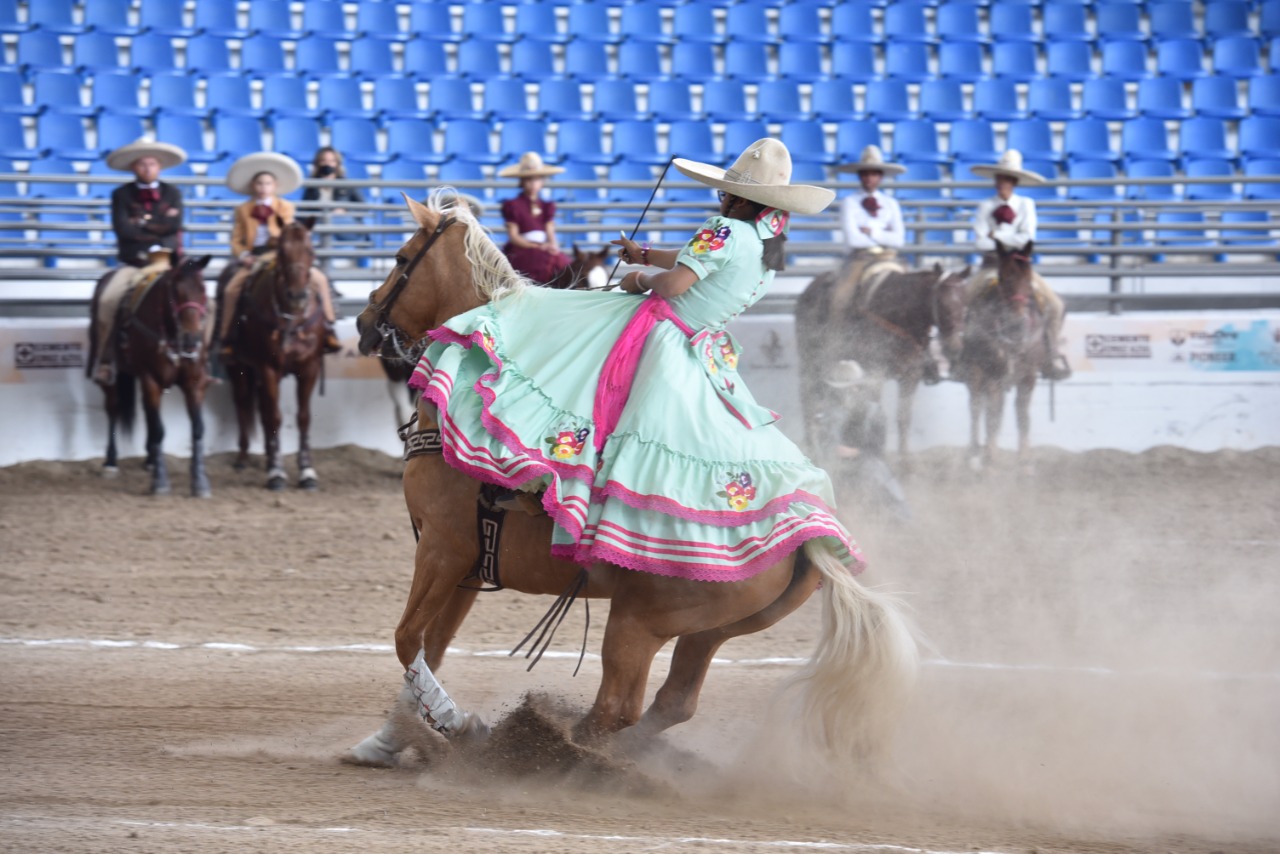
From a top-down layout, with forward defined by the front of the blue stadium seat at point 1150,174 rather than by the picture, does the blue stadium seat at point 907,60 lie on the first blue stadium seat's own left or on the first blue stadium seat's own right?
on the first blue stadium seat's own right

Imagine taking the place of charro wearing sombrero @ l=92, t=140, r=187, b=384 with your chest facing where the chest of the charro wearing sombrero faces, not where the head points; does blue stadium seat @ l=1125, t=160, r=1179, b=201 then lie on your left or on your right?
on your left

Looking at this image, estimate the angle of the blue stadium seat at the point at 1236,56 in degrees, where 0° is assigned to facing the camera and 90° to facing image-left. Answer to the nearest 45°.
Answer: approximately 0°

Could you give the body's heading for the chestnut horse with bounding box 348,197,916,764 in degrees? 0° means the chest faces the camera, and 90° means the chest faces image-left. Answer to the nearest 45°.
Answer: approximately 90°

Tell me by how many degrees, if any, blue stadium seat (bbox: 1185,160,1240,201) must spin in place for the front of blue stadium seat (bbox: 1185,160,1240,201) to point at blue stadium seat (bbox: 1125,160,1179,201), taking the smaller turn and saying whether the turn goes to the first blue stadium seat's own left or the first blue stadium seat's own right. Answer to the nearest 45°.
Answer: approximately 90° to the first blue stadium seat's own right

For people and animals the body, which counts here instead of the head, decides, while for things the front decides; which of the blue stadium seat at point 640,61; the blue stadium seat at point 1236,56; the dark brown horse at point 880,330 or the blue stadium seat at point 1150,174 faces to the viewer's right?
the dark brown horse

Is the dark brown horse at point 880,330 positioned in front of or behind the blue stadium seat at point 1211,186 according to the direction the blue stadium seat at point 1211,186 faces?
in front

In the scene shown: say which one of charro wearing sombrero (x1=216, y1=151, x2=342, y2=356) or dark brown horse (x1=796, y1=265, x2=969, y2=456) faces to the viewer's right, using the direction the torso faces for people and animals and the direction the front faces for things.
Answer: the dark brown horse

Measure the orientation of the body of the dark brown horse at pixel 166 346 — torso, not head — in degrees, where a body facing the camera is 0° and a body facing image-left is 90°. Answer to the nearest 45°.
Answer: approximately 315°

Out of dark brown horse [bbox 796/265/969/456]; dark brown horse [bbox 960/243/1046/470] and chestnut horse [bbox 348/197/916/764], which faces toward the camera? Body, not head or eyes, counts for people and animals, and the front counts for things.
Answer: dark brown horse [bbox 960/243/1046/470]

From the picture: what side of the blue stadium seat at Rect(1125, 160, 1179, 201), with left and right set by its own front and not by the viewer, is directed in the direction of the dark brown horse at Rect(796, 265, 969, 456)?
front
